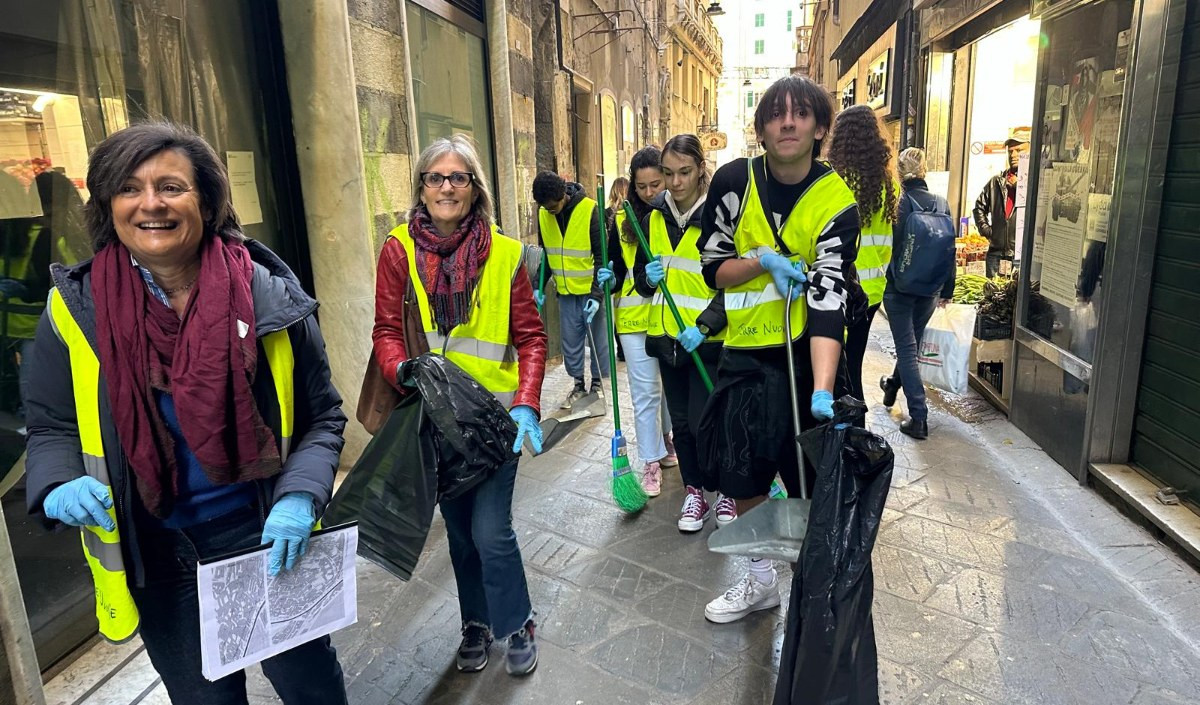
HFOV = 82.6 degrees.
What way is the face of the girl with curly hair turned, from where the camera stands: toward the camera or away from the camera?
away from the camera

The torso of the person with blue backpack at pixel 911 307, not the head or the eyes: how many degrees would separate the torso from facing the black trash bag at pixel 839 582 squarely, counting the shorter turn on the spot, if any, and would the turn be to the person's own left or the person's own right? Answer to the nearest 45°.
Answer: approximately 180°

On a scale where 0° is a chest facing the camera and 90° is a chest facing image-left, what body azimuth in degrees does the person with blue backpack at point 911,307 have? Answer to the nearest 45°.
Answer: approximately 180°

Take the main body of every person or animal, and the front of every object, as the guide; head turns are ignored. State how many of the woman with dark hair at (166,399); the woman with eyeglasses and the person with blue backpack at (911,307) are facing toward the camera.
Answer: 2

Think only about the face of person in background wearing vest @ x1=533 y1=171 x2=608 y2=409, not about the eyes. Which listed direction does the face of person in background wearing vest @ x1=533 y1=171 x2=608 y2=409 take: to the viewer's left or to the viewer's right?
to the viewer's left

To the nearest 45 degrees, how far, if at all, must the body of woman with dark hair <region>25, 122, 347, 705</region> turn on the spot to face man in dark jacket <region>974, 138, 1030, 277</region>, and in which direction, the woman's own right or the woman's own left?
approximately 90° to the woman's own left

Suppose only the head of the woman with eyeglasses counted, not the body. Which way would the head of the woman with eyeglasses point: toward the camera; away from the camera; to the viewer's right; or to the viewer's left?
toward the camera

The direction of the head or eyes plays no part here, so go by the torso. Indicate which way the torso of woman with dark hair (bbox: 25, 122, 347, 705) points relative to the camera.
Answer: toward the camera

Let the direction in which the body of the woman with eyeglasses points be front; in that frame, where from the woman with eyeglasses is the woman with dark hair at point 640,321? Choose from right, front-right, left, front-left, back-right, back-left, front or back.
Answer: back-left

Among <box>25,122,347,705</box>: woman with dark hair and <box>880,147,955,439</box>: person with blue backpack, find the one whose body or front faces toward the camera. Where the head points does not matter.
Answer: the woman with dark hair

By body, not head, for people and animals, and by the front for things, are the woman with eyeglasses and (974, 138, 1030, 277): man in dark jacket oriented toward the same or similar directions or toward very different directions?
same or similar directions

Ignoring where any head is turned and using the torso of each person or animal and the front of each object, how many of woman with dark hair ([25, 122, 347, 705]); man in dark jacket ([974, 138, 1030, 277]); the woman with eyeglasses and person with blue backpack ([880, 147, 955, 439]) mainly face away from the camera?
1

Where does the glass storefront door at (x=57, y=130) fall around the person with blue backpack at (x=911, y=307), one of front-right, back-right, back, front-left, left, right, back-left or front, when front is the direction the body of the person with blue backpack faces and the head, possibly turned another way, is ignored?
back-left

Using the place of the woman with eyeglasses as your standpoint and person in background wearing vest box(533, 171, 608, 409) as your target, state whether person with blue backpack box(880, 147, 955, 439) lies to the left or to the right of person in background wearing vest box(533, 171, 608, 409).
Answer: right

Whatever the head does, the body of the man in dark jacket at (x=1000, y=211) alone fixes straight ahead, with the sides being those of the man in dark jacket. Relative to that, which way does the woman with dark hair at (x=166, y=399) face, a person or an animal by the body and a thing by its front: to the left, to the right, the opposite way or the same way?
the same way

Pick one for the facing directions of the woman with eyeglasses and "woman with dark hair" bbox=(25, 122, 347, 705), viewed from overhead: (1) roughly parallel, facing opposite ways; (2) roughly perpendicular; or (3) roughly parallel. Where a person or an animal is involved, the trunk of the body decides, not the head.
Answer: roughly parallel
